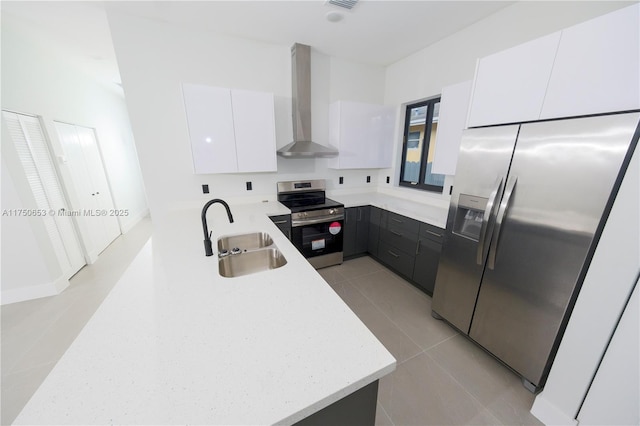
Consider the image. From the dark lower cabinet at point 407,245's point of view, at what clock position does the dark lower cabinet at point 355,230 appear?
the dark lower cabinet at point 355,230 is roughly at 2 o'clock from the dark lower cabinet at point 407,245.

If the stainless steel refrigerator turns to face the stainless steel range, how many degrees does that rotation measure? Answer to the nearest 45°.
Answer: approximately 45° to its right

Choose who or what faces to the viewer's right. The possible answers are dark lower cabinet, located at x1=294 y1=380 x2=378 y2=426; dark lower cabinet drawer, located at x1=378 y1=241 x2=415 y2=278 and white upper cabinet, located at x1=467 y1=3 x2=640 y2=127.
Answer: dark lower cabinet, located at x1=294 y1=380 x2=378 y2=426

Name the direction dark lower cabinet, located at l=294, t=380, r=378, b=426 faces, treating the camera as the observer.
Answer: facing to the right of the viewer

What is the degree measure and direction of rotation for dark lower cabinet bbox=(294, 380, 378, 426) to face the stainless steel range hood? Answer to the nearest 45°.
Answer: approximately 90° to its left

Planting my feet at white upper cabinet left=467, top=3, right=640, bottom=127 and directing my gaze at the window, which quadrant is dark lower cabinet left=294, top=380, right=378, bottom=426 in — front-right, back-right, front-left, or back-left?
back-left

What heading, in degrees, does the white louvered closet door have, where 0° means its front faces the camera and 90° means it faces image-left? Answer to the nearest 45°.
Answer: approximately 315°

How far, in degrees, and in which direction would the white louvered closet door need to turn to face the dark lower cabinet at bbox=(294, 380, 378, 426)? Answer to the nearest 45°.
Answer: approximately 45° to its right

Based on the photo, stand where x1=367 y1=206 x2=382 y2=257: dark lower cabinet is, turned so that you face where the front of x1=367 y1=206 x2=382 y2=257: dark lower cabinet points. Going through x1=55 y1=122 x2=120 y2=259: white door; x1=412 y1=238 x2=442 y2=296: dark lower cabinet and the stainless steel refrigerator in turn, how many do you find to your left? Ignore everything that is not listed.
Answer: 2

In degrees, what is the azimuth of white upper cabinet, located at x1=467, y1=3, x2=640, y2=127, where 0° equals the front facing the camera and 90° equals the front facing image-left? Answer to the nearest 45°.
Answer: approximately 45°

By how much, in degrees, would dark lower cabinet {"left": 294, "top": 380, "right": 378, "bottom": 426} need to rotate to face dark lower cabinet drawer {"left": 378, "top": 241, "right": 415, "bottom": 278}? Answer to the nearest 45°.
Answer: approximately 90° to its left
